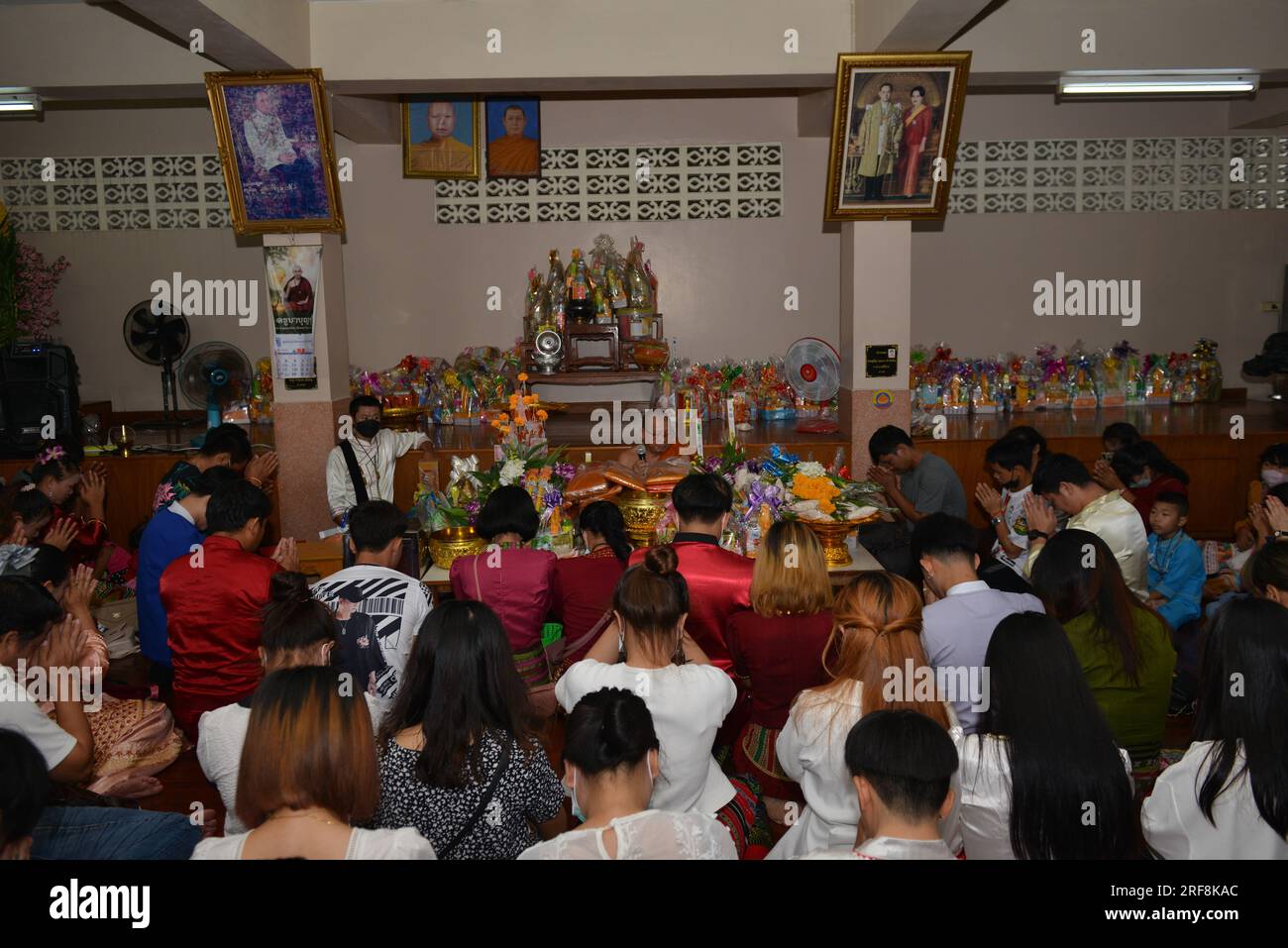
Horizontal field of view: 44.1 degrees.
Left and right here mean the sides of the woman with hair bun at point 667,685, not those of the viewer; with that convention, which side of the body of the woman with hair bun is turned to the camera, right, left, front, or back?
back

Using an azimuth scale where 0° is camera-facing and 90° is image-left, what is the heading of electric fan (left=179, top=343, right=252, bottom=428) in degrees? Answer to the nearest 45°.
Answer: approximately 0°

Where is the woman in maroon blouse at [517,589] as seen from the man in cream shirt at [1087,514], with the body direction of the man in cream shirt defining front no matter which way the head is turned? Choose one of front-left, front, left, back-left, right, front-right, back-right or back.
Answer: front-left

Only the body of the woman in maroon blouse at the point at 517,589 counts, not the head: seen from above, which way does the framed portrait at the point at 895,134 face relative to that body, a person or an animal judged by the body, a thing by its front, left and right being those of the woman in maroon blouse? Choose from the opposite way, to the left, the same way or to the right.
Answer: the opposite way

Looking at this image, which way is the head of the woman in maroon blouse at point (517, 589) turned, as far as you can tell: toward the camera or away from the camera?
away from the camera

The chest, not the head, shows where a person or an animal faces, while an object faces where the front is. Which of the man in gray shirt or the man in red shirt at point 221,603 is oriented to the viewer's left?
the man in gray shirt

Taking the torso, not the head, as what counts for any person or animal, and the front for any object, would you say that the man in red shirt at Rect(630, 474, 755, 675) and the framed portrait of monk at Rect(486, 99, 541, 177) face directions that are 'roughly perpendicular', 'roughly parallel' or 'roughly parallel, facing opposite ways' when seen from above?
roughly parallel, facing opposite ways

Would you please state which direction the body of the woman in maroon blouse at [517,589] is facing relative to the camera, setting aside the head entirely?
away from the camera

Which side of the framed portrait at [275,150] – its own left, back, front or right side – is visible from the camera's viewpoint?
front

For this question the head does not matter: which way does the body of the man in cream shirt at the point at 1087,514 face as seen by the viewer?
to the viewer's left

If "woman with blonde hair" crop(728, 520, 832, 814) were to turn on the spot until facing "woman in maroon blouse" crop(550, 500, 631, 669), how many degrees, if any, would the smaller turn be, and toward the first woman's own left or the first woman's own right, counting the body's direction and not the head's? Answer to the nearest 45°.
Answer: approximately 45° to the first woman's own left

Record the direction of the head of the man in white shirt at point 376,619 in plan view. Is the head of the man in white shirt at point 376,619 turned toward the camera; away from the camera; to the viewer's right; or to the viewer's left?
away from the camera

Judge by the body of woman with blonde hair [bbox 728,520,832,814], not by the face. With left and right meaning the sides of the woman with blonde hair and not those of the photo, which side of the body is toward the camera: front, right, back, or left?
back

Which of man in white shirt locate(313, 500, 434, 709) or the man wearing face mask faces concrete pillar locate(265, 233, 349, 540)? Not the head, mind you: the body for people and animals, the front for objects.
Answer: the man in white shirt

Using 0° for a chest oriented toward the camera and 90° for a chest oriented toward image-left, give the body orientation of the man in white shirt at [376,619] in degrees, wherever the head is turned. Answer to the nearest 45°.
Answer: approximately 180°

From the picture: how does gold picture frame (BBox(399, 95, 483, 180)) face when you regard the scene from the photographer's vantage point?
facing the viewer
